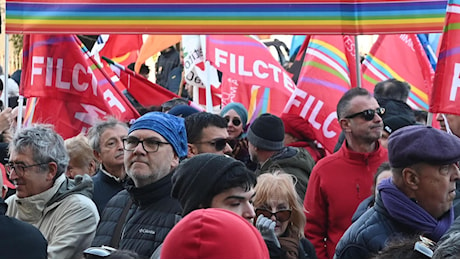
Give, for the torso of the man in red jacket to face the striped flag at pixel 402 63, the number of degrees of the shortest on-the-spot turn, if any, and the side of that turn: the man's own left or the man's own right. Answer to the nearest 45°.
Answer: approximately 135° to the man's own left

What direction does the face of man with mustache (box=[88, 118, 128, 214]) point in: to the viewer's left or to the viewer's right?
to the viewer's right

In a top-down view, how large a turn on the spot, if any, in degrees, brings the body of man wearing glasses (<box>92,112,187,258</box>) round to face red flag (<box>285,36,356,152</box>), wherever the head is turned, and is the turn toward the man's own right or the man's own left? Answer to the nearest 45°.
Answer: approximately 180°
